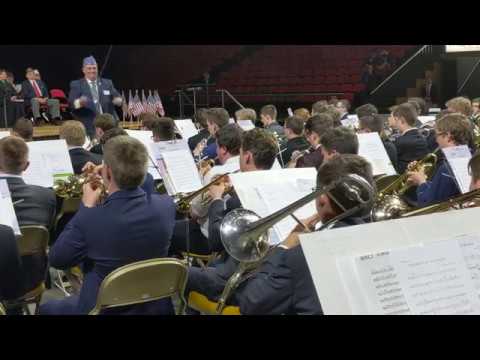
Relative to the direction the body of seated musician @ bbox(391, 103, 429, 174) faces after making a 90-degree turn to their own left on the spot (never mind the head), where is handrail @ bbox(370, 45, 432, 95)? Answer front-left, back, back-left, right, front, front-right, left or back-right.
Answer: back-right

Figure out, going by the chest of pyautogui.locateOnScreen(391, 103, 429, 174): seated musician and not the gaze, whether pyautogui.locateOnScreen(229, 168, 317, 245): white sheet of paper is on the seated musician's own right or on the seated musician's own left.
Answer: on the seated musician's own left

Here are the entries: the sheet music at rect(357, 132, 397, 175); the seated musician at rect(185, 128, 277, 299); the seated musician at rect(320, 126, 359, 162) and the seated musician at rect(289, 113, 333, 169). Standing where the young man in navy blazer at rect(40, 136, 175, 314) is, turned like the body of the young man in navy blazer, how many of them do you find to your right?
4

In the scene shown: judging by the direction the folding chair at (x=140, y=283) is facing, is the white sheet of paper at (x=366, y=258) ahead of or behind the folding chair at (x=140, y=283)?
behind

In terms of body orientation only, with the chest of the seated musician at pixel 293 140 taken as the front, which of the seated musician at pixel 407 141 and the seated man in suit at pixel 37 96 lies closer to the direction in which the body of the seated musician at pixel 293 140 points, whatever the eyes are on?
the seated man in suit

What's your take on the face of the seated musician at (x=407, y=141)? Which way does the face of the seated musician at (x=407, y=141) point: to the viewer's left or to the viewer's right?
to the viewer's left

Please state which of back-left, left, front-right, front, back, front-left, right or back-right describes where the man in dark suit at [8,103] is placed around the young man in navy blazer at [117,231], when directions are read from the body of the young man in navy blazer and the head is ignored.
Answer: front-right

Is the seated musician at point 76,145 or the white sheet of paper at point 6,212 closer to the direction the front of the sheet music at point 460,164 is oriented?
the white sheet of paper

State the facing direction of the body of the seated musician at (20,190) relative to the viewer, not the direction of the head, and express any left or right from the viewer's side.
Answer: facing away from the viewer

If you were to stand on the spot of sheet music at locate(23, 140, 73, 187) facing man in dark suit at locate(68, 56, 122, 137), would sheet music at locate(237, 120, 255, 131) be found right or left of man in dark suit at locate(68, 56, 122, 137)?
right

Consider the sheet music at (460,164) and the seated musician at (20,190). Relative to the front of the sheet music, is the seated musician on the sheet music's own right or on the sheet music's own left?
on the sheet music's own right

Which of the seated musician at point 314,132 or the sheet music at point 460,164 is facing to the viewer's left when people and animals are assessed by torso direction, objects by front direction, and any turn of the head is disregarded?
the seated musician

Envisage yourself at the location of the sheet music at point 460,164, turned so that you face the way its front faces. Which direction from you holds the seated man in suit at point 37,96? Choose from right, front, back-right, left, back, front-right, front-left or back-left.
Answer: back-right

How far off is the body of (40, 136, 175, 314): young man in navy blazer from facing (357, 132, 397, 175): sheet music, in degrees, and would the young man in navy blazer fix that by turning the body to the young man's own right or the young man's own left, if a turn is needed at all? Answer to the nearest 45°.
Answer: approximately 90° to the young man's own right

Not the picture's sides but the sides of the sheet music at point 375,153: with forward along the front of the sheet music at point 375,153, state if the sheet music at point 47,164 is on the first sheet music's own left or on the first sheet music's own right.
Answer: on the first sheet music's own right

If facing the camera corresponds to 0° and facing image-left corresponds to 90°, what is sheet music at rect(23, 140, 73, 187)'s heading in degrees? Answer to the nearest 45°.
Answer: approximately 0°
